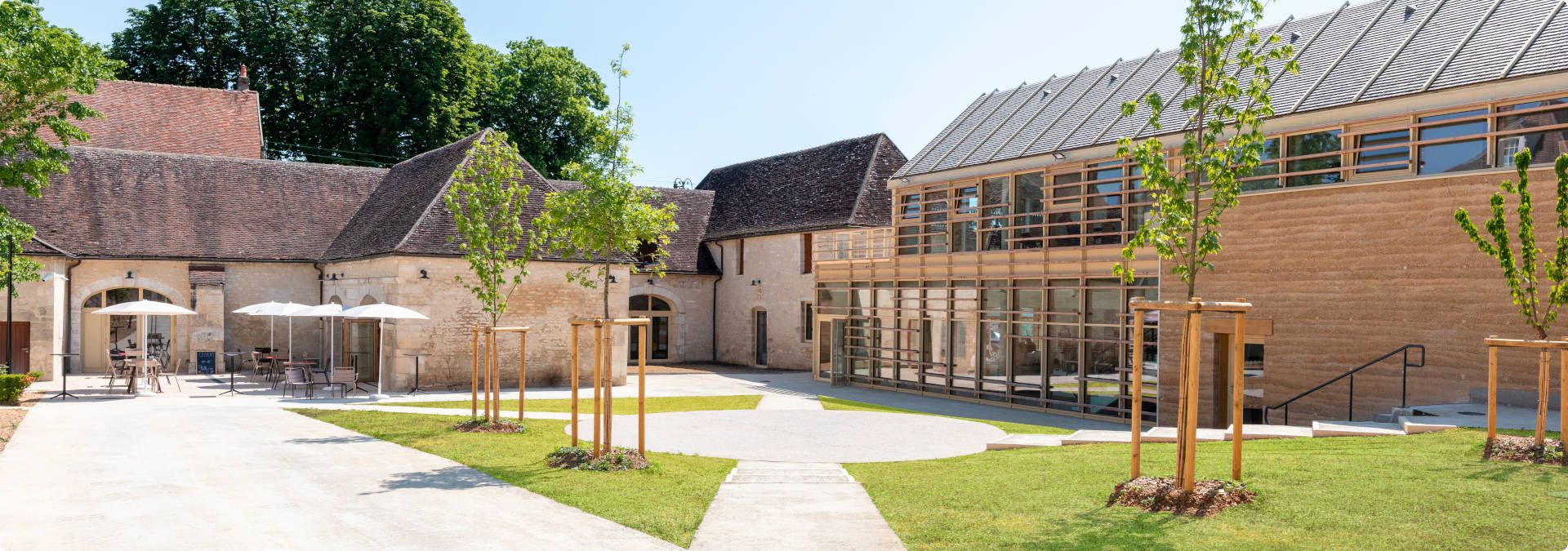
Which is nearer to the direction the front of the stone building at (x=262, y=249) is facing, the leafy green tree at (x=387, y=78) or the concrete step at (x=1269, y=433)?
the concrete step

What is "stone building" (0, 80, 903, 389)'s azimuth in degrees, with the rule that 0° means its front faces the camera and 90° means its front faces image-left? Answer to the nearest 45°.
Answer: approximately 0°

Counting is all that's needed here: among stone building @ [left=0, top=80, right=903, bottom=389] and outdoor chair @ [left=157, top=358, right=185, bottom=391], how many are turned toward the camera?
1

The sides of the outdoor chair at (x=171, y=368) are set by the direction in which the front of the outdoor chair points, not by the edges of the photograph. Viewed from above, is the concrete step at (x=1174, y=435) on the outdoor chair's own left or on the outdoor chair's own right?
on the outdoor chair's own left

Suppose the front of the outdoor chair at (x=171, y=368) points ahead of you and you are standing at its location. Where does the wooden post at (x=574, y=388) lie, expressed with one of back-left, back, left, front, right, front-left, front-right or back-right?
left

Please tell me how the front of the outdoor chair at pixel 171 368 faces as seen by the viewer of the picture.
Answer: facing to the left of the viewer

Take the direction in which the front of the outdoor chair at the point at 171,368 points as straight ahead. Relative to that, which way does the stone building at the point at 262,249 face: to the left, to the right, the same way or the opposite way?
to the left
